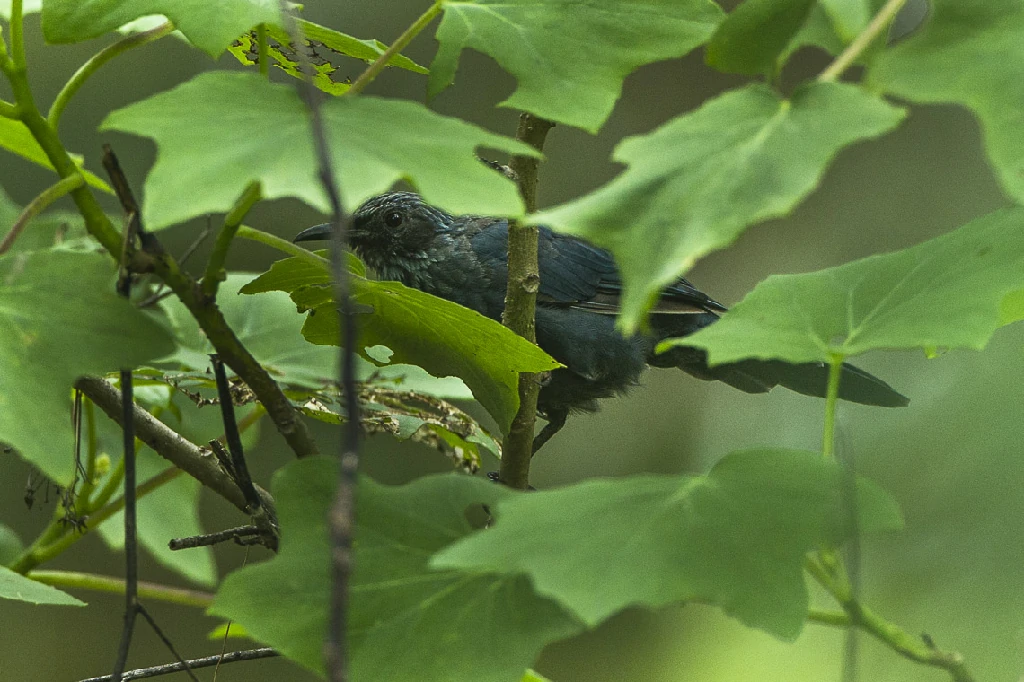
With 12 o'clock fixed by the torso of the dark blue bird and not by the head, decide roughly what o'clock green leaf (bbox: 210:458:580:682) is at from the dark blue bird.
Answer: The green leaf is roughly at 9 o'clock from the dark blue bird.

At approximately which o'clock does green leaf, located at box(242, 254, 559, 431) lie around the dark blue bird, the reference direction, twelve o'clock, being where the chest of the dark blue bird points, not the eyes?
The green leaf is roughly at 11 o'clock from the dark blue bird.

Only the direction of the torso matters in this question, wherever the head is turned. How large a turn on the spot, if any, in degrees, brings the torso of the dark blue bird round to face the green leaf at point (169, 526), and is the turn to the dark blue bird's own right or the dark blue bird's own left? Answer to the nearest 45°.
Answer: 0° — it already faces it

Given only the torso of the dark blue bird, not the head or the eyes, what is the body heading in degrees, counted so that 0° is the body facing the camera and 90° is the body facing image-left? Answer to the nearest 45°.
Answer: approximately 90°
